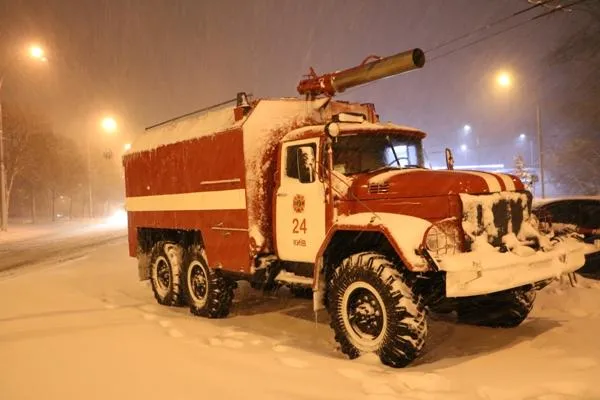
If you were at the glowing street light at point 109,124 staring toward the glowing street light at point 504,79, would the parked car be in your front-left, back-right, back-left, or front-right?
front-right

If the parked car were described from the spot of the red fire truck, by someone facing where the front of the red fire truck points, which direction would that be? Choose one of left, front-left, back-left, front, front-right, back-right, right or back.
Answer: left

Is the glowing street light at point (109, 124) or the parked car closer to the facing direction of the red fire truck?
the parked car

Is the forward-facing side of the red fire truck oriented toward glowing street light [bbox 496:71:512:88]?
no

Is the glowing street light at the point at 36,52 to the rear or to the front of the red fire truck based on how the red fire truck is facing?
to the rear

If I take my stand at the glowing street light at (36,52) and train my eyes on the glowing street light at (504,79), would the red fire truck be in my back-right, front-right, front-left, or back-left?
front-right

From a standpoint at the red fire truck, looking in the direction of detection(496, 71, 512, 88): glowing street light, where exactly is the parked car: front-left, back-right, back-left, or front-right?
front-right

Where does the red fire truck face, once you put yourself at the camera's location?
facing the viewer and to the right of the viewer

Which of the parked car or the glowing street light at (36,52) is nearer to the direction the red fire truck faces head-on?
the parked car

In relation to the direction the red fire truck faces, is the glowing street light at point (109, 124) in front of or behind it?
behind
